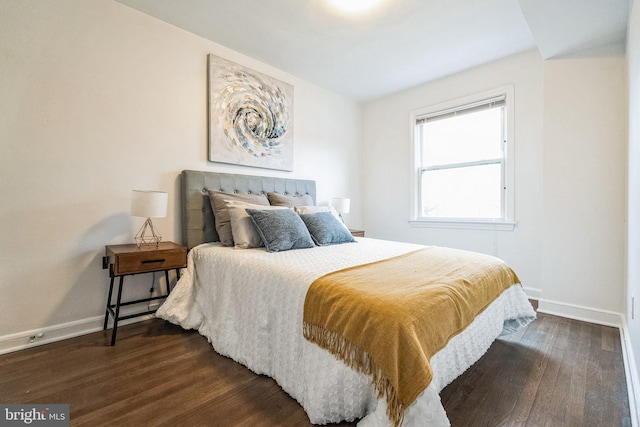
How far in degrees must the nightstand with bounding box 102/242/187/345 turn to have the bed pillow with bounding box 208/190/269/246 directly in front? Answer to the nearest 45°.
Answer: approximately 90° to its left

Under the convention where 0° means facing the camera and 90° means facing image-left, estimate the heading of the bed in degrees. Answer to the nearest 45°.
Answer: approximately 315°

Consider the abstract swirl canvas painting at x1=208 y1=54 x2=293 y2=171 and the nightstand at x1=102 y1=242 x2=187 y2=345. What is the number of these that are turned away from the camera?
0

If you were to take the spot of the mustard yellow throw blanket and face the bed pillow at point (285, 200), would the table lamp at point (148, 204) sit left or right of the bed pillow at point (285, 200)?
left

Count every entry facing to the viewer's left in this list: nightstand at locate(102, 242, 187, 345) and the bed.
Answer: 0

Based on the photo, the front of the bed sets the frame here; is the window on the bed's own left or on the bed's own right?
on the bed's own left

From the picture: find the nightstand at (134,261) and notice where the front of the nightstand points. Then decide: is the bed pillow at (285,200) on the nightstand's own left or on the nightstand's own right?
on the nightstand's own left

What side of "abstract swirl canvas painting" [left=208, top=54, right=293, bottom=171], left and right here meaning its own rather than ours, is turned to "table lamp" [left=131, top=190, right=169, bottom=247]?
right

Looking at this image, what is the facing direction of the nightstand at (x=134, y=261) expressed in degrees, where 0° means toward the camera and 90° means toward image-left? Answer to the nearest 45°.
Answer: approximately 0°
